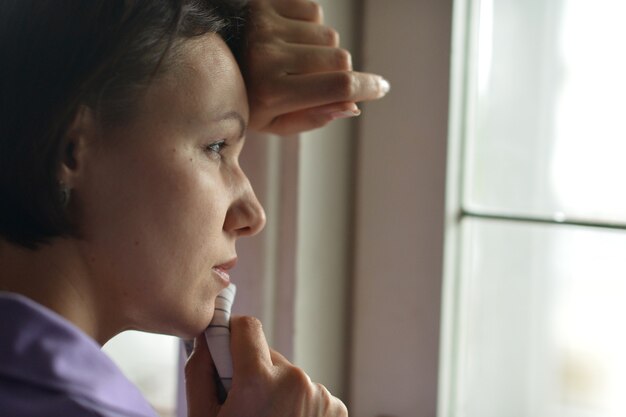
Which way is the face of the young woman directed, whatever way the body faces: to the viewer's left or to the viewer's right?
to the viewer's right

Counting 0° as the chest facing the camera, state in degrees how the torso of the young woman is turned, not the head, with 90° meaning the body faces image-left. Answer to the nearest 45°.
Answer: approximately 270°
